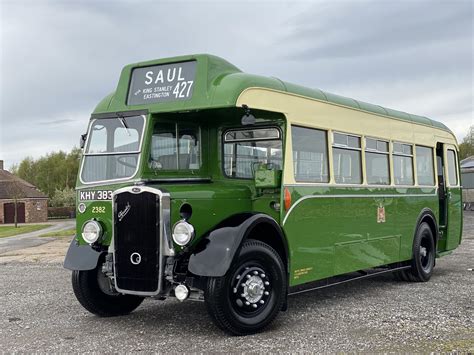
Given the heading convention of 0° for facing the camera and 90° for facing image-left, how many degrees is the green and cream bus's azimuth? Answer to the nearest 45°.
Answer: approximately 45°
